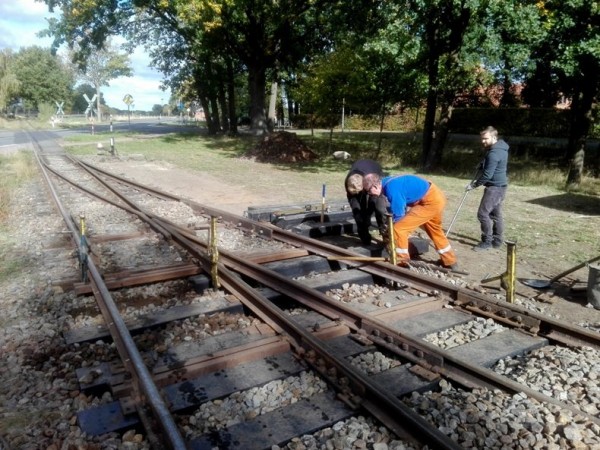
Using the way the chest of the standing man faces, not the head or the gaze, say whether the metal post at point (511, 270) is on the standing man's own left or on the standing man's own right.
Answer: on the standing man's own left

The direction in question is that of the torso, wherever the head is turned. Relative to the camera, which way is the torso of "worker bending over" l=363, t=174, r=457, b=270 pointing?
to the viewer's left

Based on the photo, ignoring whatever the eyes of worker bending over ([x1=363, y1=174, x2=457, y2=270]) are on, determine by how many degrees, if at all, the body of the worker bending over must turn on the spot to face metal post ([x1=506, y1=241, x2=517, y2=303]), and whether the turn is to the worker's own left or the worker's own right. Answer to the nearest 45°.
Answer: approximately 135° to the worker's own left

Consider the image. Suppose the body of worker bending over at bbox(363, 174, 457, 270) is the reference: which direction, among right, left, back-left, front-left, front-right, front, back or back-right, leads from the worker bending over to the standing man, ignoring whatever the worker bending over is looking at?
back-right

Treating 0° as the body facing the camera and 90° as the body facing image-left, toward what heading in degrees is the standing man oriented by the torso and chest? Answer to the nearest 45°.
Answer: approximately 90°

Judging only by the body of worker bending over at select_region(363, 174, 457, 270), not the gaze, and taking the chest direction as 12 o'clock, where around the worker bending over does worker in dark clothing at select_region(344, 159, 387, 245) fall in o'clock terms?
The worker in dark clothing is roughly at 1 o'clock from the worker bending over.

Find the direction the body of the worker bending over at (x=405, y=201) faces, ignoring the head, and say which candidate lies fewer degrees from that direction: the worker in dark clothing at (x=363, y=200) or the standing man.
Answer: the worker in dark clothing

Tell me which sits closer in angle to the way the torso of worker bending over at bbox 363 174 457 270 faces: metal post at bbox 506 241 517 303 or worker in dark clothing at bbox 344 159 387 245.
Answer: the worker in dark clothing
